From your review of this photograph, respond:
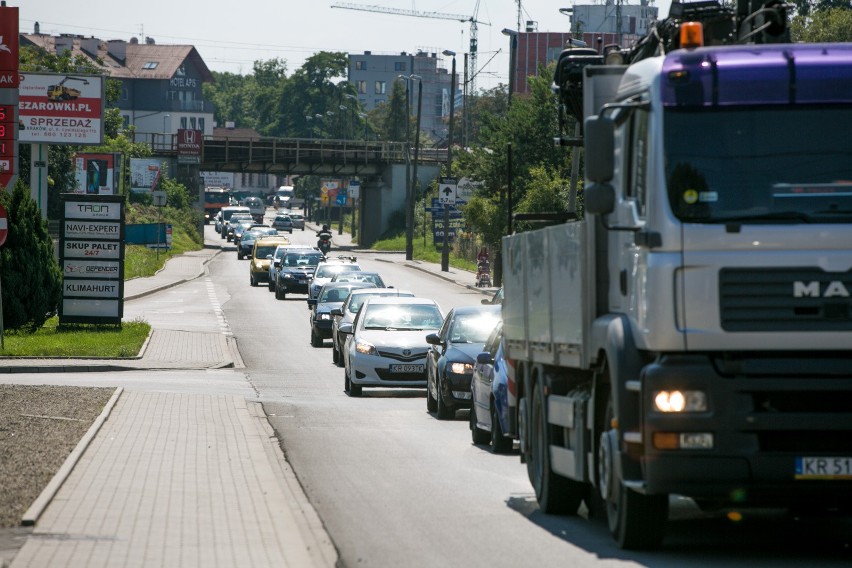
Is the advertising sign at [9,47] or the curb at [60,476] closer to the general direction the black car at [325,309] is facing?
the curb

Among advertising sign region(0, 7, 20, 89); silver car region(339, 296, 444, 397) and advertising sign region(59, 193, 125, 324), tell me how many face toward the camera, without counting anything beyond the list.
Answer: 3

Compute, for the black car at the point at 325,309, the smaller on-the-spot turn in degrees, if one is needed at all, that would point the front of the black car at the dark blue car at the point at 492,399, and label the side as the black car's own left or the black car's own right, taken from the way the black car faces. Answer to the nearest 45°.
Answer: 0° — it already faces it

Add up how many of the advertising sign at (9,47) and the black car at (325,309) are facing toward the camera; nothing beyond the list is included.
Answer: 2

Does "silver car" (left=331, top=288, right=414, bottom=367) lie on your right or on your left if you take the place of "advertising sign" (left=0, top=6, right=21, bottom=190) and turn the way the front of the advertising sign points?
on your left

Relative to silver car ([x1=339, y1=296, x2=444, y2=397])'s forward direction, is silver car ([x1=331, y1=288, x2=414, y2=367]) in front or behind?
behind

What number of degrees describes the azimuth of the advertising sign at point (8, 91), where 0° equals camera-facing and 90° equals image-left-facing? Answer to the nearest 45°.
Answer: approximately 0°

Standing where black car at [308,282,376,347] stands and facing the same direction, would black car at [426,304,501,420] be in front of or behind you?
in front

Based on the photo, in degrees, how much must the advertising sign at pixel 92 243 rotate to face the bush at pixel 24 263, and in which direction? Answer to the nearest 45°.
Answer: approximately 45° to its right
